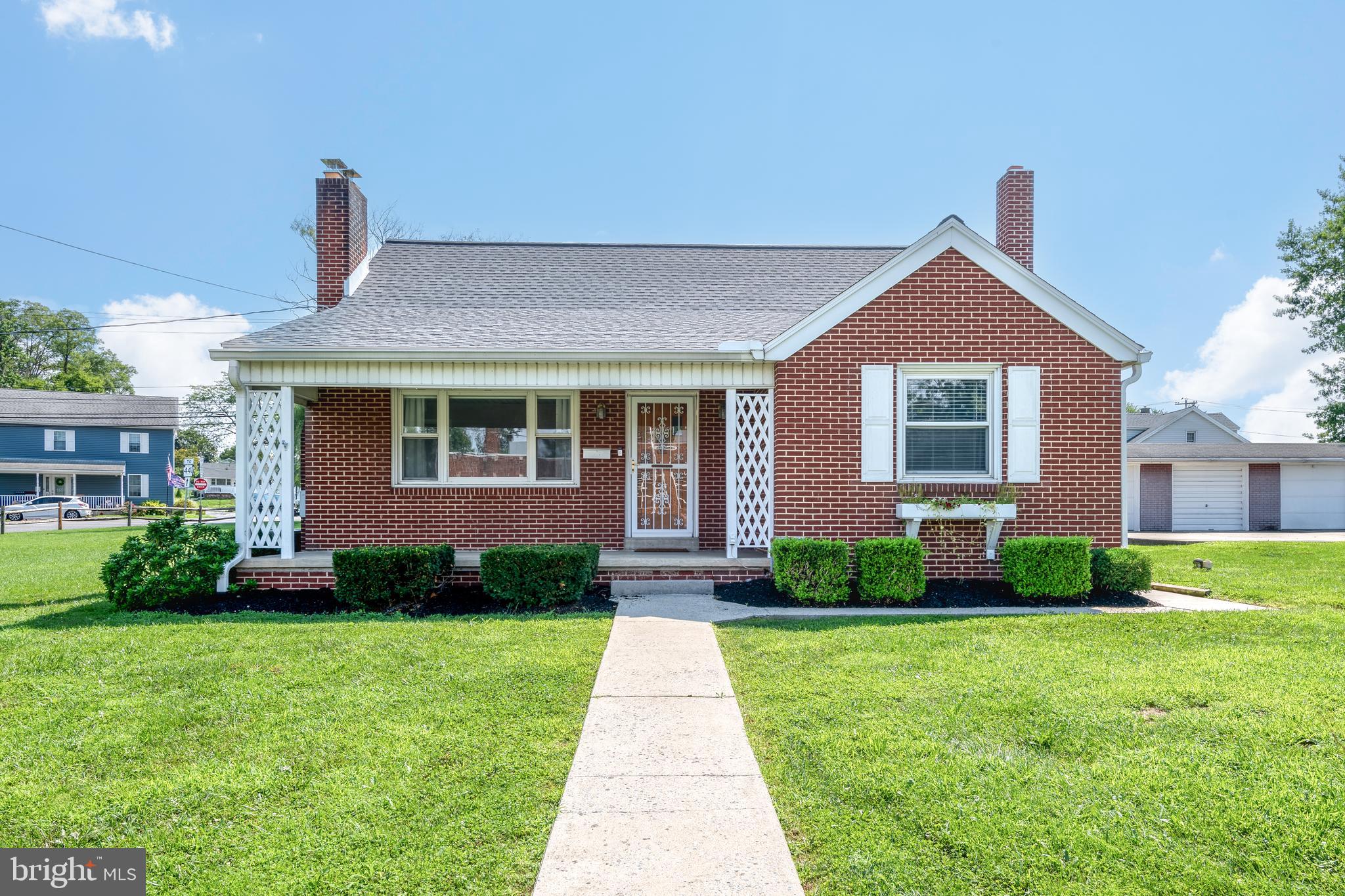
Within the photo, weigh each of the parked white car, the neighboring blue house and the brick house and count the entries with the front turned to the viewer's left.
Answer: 1

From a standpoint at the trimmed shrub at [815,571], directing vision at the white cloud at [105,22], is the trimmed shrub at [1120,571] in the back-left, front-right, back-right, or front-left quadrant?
back-right

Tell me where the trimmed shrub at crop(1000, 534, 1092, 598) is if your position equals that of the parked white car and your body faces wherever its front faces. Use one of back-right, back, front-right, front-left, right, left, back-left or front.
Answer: left

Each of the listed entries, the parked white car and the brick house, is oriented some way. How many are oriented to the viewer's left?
1

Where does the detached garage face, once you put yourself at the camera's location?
facing the viewer

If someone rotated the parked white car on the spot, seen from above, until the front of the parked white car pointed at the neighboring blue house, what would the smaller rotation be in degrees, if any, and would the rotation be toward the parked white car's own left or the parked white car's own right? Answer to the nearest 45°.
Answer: approximately 90° to the parked white car's own right

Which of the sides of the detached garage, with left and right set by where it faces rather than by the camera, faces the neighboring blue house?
right

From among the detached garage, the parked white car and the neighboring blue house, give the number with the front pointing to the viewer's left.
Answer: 1

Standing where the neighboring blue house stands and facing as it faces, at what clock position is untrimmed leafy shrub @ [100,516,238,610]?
The untrimmed leafy shrub is roughly at 12 o'clock from the neighboring blue house.

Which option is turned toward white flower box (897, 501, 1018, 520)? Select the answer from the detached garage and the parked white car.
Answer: the detached garage

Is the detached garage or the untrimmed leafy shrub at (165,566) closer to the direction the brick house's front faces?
the untrimmed leafy shrub

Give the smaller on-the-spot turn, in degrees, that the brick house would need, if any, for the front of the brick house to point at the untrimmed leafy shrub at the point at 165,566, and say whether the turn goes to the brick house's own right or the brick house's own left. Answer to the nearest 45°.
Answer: approximately 90° to the brick house's own right

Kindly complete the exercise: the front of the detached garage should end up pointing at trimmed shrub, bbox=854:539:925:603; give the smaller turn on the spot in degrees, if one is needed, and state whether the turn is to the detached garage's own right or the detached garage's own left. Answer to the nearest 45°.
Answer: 0° — it already faces it

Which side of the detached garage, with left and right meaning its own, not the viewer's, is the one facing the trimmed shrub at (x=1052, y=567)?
front

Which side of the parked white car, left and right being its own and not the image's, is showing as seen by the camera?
left

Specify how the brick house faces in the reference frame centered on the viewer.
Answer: facing the viewer

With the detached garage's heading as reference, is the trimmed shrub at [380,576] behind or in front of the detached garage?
in front
